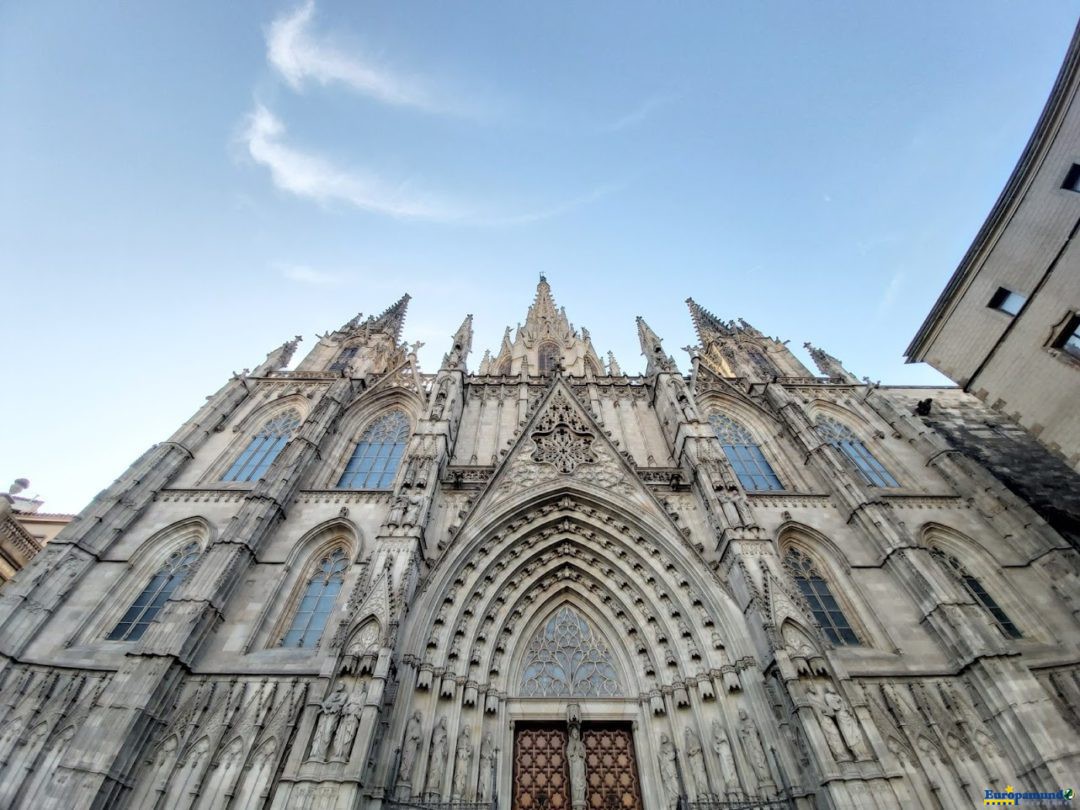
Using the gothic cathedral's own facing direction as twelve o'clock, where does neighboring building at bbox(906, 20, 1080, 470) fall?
The neighboring building is roughly at 10 o'clock from the gothic cathedral.

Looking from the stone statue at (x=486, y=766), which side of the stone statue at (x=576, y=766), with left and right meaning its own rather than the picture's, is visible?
right

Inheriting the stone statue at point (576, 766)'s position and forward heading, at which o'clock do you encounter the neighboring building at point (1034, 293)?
The neighboring building is roughly at 10 o'clock from the stone statue.

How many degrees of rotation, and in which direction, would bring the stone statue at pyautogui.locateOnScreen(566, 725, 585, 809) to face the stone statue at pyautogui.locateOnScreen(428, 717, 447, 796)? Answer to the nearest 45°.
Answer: approximately 90° to its right

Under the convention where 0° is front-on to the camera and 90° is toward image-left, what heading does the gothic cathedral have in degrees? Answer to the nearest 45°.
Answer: approximately 0°

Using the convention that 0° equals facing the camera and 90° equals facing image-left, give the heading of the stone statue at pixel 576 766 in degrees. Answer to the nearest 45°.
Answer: approximately 0°
